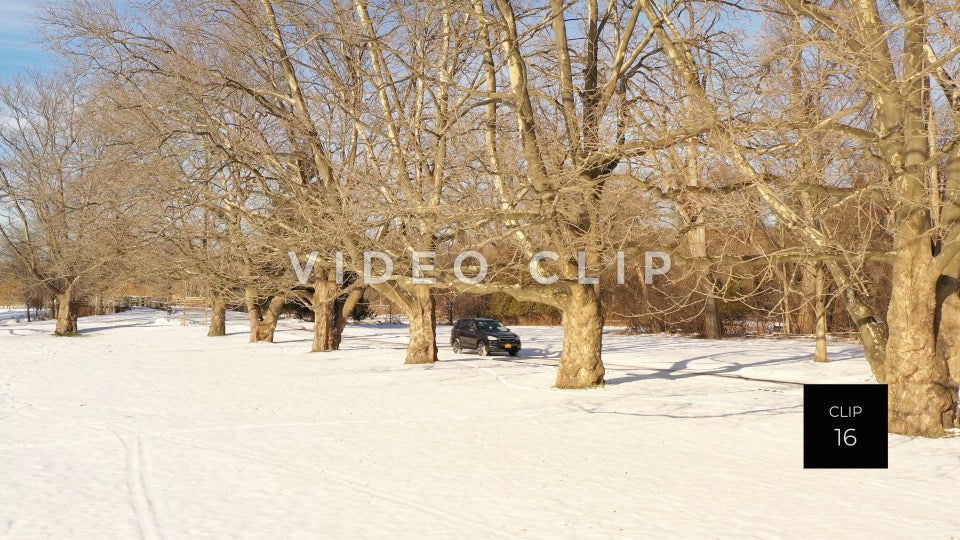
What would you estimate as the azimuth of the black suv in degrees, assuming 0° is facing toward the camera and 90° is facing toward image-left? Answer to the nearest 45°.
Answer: approximately 315°
